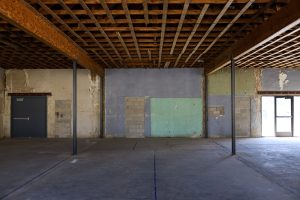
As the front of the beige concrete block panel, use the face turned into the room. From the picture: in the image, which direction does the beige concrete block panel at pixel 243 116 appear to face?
toward the camera

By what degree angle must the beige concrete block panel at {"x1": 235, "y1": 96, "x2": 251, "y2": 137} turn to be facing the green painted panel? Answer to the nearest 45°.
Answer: approximately 90° to its right

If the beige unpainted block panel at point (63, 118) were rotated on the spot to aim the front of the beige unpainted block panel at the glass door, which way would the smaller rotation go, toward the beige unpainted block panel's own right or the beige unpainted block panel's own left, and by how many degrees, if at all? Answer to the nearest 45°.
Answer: approximately 90° to the beige unpainted block panel's own left

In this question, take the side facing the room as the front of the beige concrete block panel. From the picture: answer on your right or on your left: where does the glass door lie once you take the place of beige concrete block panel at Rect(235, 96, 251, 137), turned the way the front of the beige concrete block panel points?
on your left

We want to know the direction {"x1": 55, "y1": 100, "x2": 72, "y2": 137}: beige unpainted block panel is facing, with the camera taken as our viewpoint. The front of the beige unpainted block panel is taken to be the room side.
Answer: facing the viewer

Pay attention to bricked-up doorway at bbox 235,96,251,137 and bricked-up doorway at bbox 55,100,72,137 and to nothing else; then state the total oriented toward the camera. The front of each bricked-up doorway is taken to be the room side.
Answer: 2

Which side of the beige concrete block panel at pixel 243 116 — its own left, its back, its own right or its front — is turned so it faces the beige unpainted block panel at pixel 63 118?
right

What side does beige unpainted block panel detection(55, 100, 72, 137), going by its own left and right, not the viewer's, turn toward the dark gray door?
right
